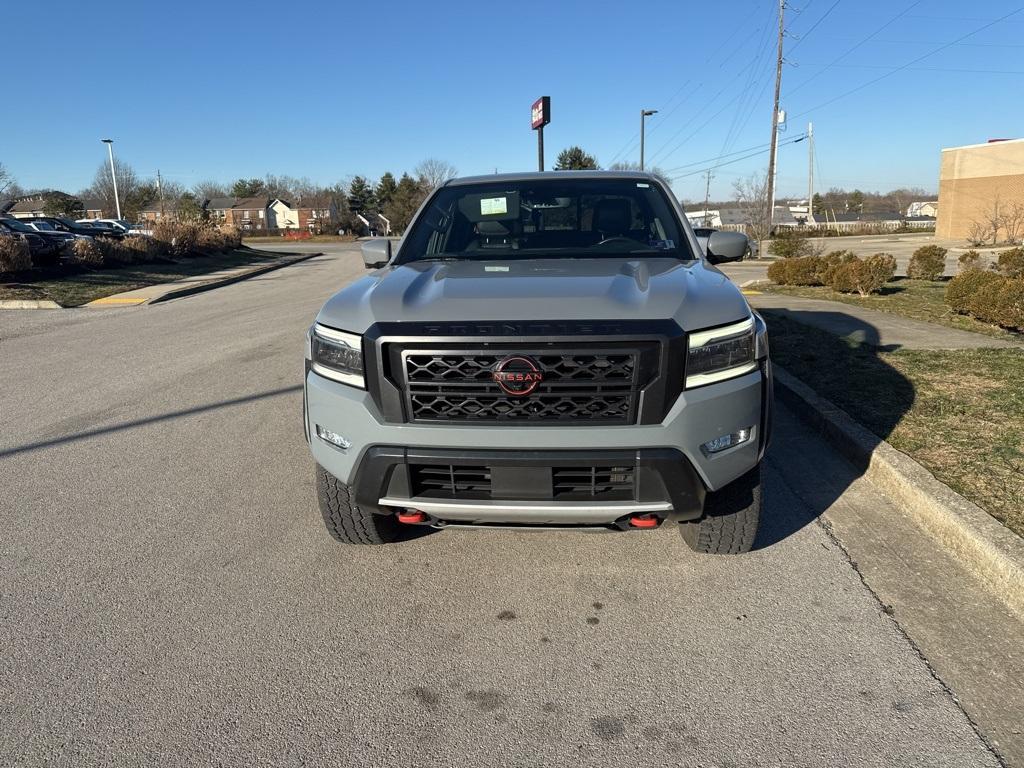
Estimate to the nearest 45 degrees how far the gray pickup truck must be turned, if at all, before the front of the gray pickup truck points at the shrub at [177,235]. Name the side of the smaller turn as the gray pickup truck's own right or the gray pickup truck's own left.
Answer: approximately 135° to the gray pickup truck's own right

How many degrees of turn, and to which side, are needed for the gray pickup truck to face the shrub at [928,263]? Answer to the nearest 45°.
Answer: approximately 135° to its left

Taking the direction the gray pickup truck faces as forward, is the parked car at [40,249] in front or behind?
behind

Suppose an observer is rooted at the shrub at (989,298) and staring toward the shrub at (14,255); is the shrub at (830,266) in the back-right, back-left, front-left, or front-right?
front-right

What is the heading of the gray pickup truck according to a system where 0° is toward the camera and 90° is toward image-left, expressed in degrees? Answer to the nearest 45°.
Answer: approximately 0°

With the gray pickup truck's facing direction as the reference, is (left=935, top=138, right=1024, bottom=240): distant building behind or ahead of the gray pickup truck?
behind

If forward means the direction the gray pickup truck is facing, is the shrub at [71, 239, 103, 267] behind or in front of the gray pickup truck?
behind

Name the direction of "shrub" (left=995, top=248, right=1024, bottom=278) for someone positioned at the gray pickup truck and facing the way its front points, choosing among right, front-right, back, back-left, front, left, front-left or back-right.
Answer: back-left

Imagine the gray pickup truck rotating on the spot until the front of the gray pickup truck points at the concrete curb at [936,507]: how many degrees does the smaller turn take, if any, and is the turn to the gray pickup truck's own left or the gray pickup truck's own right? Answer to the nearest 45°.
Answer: approximately 90° to the gray pickup truck's own left

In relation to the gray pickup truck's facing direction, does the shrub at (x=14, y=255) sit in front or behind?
behind

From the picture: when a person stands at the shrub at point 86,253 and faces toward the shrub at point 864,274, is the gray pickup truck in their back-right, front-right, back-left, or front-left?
front-right
